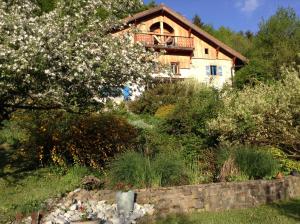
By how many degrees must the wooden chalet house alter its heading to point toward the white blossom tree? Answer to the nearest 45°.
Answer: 0° — it already faces it

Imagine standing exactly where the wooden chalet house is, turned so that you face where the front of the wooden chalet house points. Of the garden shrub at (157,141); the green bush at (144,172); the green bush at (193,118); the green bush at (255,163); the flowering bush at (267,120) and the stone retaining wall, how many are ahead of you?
6

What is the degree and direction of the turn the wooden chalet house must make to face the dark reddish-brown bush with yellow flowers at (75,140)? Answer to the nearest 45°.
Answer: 0° — it already faces it

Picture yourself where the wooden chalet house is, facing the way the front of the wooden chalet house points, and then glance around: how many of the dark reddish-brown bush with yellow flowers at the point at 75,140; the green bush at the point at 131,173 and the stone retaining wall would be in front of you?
3

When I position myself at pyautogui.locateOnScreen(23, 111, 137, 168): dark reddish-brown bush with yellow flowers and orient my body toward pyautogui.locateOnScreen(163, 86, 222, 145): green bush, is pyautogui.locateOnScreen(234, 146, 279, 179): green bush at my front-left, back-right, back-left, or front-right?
front-right

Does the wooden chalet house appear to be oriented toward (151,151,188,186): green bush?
yes

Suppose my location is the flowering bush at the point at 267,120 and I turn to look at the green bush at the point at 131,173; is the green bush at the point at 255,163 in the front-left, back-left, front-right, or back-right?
front-left

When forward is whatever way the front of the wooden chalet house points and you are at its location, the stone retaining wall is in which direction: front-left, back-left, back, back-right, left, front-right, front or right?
front

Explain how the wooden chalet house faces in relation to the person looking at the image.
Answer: facing the viewer

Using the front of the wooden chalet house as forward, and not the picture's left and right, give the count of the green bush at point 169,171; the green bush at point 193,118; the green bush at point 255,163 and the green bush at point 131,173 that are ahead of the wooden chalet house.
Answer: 4

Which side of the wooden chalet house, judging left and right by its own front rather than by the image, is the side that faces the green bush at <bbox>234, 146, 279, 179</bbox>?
front

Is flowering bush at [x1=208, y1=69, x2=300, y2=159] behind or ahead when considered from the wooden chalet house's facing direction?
ahead

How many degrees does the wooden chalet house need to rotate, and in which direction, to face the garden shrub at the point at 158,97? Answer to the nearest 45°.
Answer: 0° — it already faces it

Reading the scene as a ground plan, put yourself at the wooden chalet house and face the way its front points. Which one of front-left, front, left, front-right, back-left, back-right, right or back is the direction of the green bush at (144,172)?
front

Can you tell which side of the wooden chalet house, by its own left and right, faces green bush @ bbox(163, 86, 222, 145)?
front
